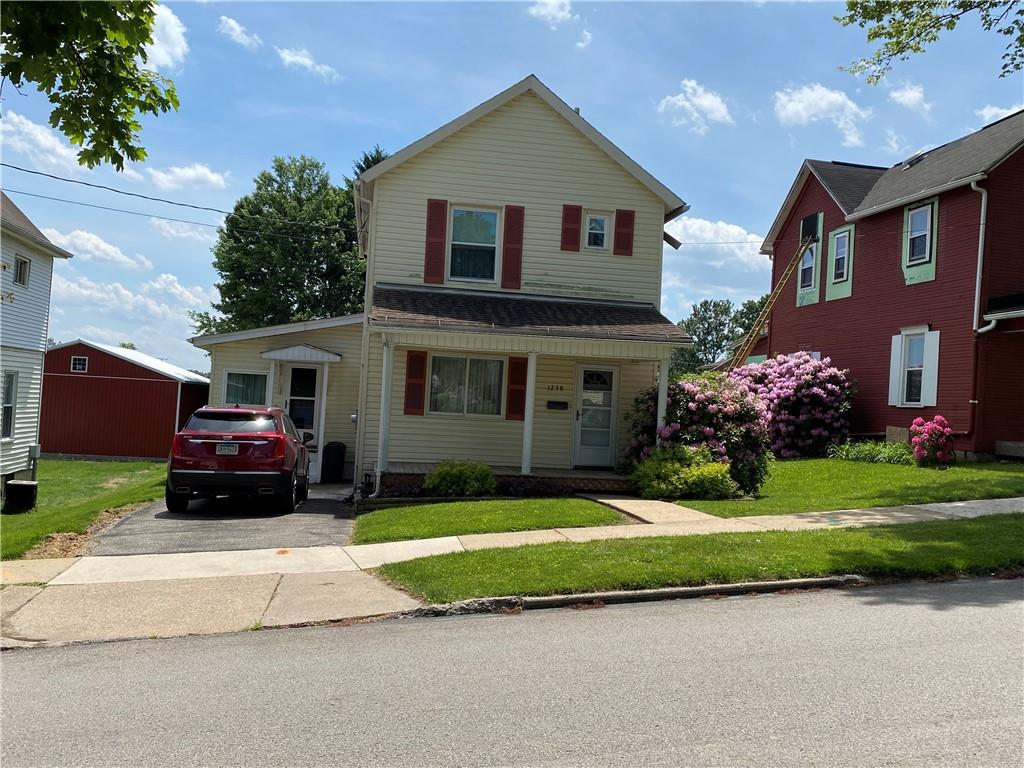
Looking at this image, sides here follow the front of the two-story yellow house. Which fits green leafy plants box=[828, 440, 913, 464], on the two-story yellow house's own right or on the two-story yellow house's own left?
on the two-story yellow house's own left

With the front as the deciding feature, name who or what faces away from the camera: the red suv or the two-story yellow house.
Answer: the red suv

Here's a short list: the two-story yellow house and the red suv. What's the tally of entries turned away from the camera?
1

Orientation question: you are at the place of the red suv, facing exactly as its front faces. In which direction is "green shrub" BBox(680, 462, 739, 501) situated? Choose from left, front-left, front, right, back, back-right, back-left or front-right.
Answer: right

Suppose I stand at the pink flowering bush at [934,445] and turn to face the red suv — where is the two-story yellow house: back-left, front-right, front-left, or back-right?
front-right

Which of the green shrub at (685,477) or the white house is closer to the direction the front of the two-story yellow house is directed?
the green shrub

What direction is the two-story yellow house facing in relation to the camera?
toward the camera

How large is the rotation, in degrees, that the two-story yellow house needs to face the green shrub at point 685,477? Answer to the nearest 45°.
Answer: approximately 45° to its left

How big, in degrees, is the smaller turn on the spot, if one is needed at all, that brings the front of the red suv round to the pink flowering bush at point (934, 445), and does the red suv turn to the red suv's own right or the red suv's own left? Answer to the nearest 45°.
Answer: approximately 90° to the red suv's own right

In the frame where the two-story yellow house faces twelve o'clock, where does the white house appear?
The white house is roughly at 4 o'clock from the two-story yellow house.

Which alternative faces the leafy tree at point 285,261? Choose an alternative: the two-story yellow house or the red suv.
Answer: the red suv

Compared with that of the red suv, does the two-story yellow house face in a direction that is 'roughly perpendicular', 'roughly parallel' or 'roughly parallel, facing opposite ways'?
roughly parallel, facing opposite ways

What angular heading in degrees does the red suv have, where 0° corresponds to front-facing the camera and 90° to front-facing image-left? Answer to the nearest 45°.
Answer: approximately 180°

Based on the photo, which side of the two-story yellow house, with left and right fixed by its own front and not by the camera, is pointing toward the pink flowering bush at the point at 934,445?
left

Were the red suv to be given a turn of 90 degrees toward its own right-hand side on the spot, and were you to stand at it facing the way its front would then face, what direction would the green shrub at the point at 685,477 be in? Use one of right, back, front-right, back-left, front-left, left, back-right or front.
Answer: front

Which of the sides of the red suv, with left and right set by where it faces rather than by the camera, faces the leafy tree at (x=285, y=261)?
front

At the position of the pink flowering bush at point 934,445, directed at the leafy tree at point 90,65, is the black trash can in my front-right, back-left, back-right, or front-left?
front-right
